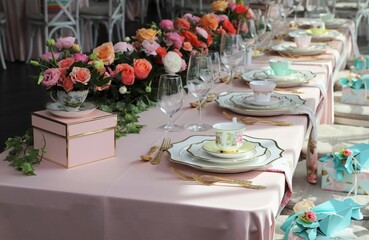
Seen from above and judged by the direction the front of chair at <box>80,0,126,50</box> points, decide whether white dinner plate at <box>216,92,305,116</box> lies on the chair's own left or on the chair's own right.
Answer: on the chair's own left

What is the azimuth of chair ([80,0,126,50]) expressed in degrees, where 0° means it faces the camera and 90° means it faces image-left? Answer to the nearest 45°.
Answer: approximately 45°

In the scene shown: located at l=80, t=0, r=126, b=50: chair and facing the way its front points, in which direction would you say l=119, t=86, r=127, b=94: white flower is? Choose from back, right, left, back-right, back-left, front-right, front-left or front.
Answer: front-left

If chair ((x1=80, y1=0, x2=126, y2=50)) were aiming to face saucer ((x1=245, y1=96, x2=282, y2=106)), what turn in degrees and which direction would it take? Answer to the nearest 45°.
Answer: approximately 45° to its left

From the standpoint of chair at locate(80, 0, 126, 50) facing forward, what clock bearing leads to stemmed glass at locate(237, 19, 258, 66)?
The stemmed glass is roughly at 10 o'clock from the chair.

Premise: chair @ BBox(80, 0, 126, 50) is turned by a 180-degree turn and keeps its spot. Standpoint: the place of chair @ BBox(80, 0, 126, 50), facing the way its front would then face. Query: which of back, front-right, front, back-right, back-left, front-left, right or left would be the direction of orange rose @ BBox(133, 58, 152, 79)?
back-right

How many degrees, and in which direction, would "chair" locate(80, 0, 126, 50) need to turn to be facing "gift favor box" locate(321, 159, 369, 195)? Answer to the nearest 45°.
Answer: approximately 45° to its left

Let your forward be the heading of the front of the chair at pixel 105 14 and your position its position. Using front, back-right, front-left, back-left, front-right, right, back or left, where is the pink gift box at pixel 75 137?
front-left

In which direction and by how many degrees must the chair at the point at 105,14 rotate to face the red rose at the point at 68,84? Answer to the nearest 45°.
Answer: approximately 45° to its left
